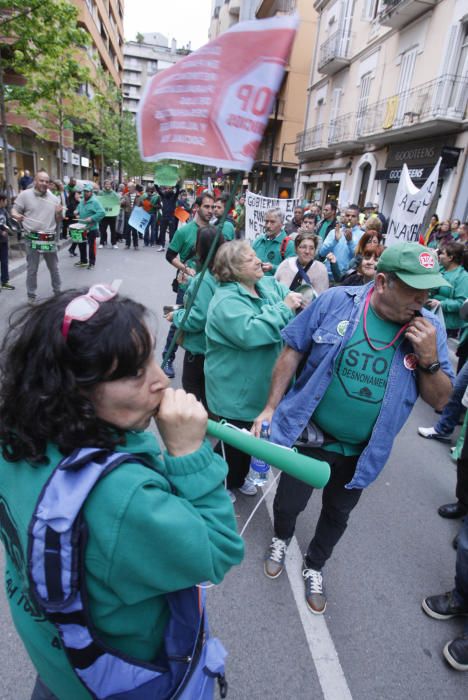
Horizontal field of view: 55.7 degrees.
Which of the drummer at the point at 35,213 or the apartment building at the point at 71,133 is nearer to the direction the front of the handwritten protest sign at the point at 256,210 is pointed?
the drummer

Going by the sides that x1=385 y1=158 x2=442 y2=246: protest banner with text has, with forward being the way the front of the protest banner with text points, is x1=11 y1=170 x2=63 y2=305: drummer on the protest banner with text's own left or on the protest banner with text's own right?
on the protest banner with text's own right

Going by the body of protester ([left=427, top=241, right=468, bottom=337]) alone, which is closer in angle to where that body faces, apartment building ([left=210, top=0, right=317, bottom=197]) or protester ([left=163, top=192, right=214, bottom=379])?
the protester

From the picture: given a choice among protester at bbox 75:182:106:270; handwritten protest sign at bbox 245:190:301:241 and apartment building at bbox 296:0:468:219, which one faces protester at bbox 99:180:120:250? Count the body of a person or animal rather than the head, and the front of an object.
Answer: the apartment building

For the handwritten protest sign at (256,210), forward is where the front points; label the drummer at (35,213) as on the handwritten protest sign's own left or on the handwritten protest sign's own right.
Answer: on the handwritten protest sign's own right

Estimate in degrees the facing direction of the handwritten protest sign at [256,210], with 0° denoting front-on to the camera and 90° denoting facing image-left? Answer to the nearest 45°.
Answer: approximately 0°

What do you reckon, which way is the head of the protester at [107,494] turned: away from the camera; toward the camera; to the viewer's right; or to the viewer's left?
to the viewer's right

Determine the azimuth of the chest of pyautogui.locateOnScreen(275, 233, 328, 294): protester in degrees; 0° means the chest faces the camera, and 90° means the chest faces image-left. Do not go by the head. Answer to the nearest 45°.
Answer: approximately 0°
